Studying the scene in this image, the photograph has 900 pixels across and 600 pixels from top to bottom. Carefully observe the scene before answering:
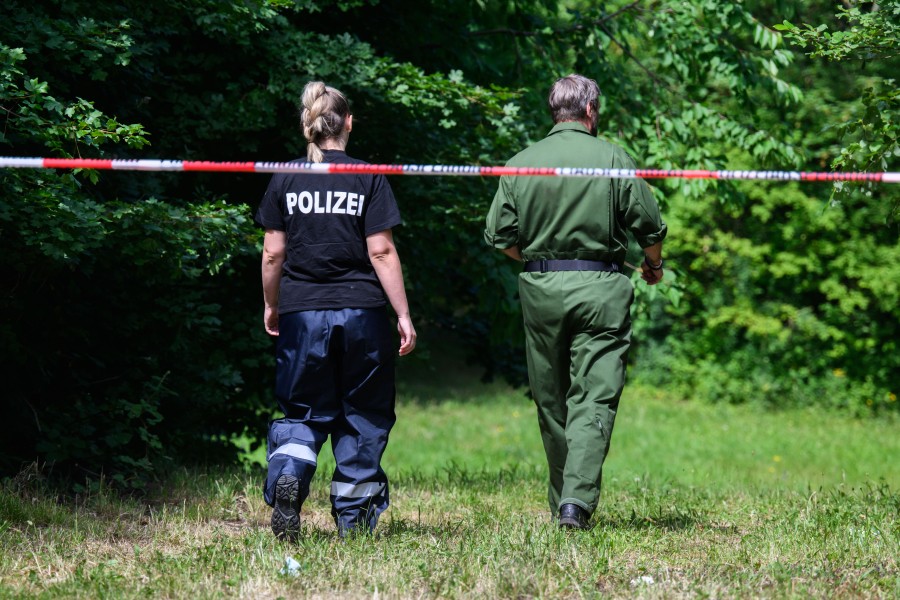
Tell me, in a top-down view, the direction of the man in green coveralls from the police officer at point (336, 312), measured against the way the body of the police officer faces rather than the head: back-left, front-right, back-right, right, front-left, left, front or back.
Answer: right

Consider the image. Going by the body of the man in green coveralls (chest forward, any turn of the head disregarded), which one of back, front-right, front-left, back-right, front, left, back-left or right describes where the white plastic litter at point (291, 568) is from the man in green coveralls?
back-left

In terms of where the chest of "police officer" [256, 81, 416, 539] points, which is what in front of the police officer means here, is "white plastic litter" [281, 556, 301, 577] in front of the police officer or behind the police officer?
behind

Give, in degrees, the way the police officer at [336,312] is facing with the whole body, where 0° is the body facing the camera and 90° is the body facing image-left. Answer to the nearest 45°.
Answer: approximately 180°

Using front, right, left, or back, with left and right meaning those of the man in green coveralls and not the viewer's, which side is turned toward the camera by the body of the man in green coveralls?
back

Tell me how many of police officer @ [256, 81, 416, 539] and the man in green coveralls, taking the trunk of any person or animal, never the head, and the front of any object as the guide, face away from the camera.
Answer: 2

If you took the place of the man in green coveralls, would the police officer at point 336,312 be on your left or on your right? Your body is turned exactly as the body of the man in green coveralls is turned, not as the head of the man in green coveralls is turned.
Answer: on your left

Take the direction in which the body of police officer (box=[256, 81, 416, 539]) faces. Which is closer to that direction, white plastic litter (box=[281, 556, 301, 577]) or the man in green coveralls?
the man in green coveralls
